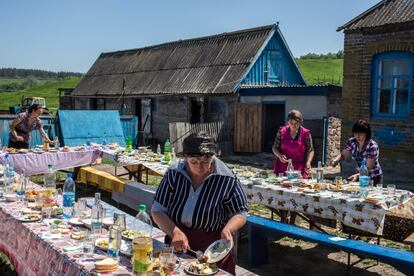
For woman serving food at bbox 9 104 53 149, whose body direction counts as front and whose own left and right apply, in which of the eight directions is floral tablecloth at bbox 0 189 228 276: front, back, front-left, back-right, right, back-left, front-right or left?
front-right

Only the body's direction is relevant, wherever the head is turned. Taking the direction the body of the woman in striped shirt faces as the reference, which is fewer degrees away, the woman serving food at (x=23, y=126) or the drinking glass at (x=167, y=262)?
the drinking glass

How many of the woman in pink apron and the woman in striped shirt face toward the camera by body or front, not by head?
2

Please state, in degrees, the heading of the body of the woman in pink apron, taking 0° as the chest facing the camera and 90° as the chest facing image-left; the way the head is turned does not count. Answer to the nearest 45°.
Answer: approximately 0°

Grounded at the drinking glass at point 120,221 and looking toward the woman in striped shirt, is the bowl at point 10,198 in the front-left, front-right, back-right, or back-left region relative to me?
back-left

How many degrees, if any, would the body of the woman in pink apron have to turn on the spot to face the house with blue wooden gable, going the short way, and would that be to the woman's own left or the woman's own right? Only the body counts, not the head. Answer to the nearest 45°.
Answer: approximately 180°

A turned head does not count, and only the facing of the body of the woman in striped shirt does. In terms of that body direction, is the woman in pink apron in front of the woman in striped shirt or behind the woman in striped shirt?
behind

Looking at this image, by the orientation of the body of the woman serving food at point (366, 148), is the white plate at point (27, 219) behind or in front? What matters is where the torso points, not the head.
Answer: in front

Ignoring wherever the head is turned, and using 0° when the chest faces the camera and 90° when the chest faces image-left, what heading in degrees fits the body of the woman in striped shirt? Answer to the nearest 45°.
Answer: approximately 0°

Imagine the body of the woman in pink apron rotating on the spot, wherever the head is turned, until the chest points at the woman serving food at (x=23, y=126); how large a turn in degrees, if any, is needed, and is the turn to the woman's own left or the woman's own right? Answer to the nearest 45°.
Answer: approximately 90° to the woman's own right

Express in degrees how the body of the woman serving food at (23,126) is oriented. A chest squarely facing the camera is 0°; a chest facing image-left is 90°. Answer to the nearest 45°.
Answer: approximately 315°

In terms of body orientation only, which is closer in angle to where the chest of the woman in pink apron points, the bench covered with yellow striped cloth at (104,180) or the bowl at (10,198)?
the bowl

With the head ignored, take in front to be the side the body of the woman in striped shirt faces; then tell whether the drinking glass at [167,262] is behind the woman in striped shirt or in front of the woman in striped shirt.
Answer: in front

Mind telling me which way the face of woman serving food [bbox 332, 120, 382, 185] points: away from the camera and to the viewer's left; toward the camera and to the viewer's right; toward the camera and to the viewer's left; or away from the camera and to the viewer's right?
toward the camera and to the viewer's left

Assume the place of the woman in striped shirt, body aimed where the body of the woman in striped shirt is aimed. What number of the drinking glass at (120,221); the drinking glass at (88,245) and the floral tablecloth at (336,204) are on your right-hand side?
2

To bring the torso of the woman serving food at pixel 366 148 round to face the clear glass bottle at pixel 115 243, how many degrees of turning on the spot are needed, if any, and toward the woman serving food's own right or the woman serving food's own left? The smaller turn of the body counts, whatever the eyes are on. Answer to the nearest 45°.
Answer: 0° — they already face it
